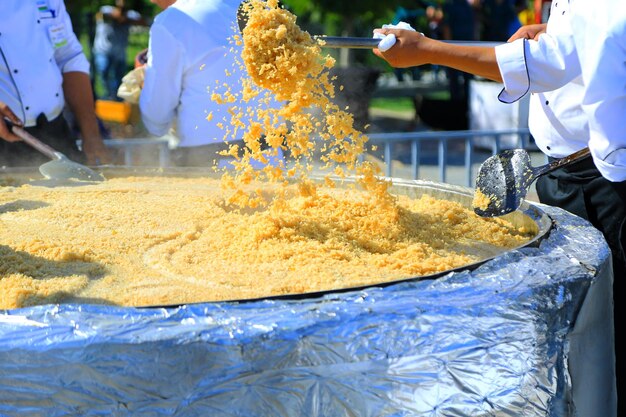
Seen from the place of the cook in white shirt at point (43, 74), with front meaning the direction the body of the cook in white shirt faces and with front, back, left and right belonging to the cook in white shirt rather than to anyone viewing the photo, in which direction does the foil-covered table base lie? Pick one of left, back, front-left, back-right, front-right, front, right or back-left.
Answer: front

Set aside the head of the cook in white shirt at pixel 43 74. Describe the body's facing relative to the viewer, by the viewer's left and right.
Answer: facing the viewer

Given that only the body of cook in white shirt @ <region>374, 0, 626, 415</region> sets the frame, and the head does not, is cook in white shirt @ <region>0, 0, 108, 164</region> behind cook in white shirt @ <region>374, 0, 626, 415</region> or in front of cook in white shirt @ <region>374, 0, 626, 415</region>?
in front

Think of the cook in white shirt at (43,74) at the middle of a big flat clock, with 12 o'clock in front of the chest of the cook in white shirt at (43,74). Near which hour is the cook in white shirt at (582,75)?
the cook in white shirt at (582,75) is roughly at 11 o'clock from the cook in white shirt at (43,74).

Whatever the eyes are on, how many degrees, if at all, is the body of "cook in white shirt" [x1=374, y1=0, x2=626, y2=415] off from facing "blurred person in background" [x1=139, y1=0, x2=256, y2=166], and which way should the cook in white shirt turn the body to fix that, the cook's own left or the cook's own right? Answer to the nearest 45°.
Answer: approximately 45° to the cook's own right

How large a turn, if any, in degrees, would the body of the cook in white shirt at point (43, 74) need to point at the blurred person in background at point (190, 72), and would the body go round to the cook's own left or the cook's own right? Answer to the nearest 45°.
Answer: approximately 45° to the cook's own left

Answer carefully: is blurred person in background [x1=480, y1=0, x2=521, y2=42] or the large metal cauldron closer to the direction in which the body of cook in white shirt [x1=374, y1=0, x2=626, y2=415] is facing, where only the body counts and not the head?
the large metal cauldron

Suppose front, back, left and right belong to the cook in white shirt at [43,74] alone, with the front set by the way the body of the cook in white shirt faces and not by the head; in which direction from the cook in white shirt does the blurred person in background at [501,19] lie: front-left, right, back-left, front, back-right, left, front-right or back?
back-left

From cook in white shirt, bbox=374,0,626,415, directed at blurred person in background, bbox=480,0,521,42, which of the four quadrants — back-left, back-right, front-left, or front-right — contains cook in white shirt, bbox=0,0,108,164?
front-left

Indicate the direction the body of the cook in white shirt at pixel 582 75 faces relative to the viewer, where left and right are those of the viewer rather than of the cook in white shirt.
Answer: facing to the left of the viewer

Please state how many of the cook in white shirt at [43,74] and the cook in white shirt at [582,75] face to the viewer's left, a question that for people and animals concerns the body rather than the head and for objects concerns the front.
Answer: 1

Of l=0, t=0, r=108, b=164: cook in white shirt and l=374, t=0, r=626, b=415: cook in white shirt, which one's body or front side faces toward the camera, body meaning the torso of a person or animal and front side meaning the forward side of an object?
l=0, t=0, r=108, b=164: cook in white shirt
